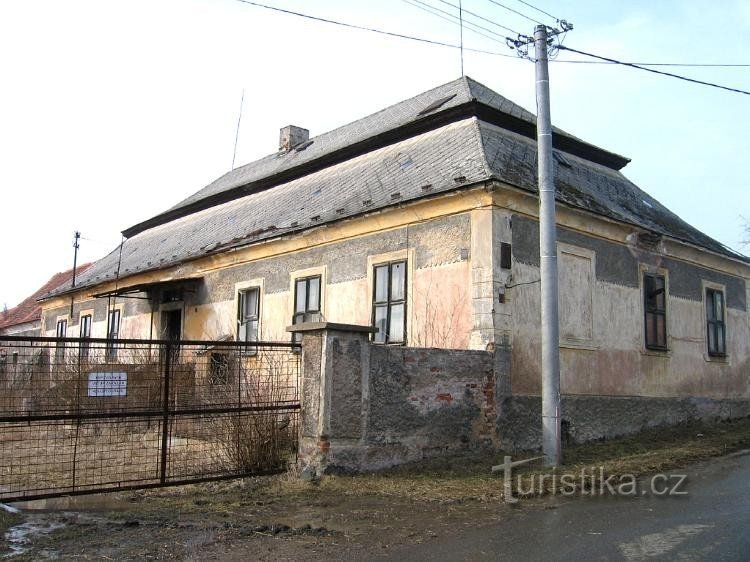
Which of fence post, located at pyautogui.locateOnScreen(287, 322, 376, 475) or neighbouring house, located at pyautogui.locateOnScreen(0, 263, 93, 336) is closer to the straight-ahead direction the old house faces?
the fence post

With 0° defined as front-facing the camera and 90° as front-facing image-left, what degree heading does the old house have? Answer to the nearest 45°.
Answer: approximately 45°

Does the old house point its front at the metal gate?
yes

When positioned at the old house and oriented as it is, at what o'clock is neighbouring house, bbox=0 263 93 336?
The neighbouring house is roughly at 3 o'clock from the old house.

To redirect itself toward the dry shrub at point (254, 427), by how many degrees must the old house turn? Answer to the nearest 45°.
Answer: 0° — it already faces it

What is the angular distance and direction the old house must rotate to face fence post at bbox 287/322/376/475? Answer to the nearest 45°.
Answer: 0° — it already faces it

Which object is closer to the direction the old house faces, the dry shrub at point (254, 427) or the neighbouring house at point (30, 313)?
the dry shrub
